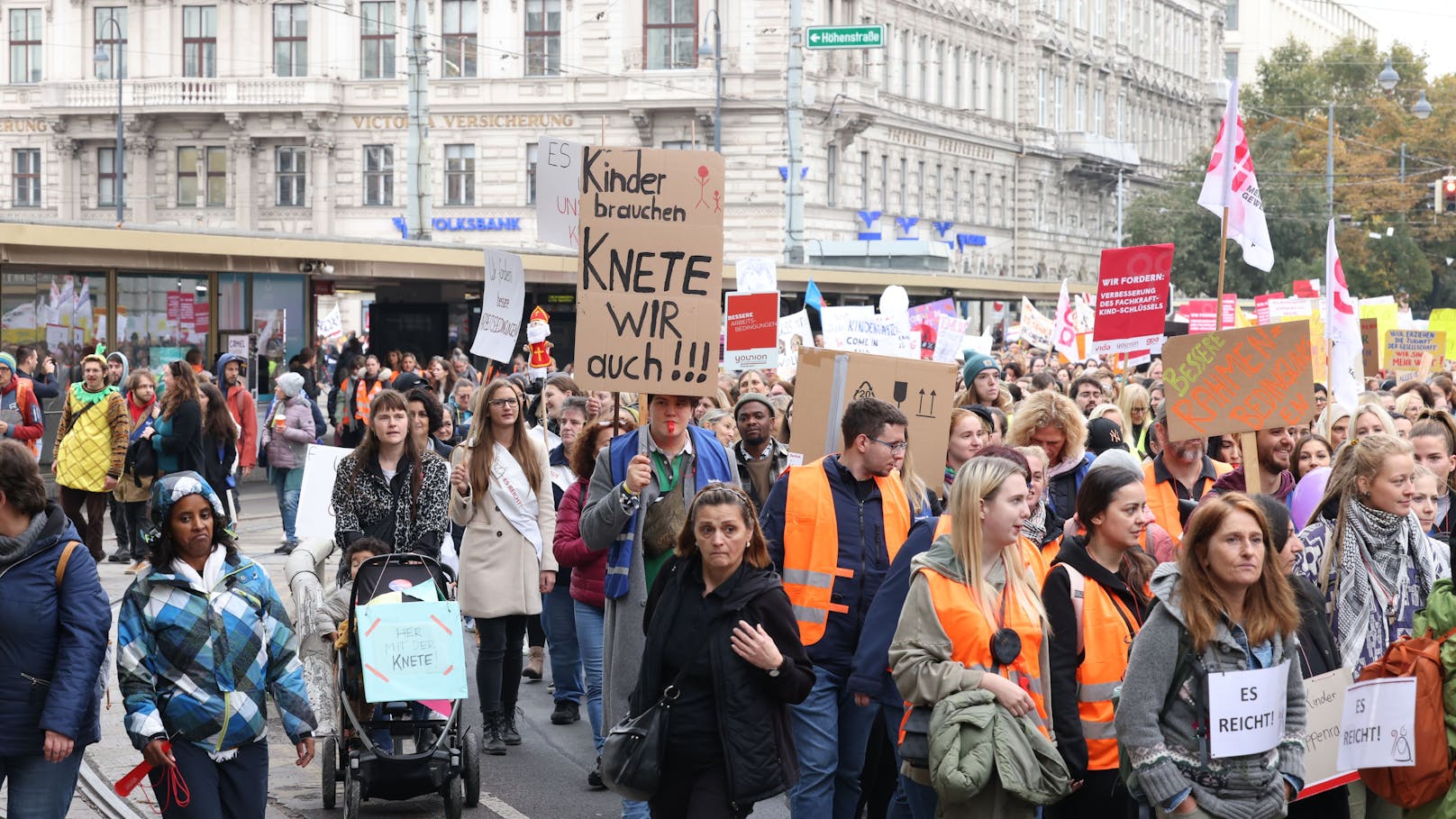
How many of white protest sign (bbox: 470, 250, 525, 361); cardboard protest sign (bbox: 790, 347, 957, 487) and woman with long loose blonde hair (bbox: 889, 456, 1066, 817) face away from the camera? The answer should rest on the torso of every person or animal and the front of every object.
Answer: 1

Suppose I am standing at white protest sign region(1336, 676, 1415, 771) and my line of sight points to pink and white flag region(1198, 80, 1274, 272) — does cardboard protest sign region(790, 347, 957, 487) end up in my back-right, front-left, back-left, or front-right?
front-left

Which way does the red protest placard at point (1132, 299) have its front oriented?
toward the camera

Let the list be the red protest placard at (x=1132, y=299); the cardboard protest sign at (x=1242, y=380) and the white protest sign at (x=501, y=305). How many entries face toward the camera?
3

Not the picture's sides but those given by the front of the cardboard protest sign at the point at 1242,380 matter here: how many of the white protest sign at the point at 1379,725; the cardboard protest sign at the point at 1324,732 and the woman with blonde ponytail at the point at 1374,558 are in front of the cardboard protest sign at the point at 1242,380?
3

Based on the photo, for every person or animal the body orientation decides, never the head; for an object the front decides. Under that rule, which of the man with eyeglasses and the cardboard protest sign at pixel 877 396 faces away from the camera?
the cardboard protest sign

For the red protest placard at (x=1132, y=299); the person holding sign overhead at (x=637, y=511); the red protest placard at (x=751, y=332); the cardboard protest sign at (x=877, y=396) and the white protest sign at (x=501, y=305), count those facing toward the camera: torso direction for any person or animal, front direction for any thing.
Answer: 4

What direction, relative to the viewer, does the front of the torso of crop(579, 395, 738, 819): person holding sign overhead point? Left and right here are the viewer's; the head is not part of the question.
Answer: facing the viewer

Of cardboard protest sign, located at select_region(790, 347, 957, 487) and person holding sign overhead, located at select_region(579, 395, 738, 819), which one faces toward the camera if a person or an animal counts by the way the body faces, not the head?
the person holding sign overhead

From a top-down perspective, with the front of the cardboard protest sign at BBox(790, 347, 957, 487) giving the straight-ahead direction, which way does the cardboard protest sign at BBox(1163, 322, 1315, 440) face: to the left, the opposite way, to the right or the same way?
the opposite way

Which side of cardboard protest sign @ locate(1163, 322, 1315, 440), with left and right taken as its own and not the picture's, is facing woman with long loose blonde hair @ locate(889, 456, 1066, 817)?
front

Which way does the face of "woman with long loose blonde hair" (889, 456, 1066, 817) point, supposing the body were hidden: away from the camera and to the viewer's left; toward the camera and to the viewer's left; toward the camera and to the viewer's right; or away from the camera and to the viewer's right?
toward the camera and to the viewer's right

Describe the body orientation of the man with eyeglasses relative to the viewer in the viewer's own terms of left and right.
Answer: facing the viewer and to the right of the viewer
